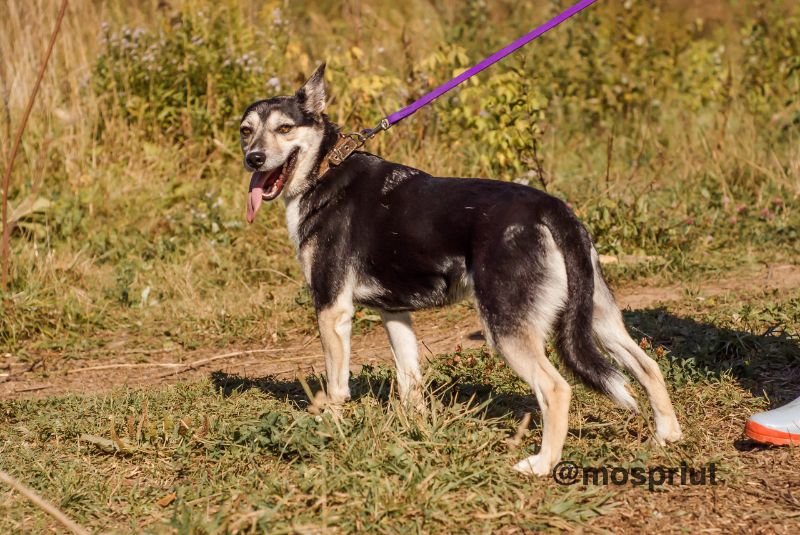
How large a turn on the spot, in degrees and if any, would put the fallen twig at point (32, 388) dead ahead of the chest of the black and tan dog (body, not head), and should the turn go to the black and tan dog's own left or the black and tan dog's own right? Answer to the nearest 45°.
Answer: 0° — it already faces it

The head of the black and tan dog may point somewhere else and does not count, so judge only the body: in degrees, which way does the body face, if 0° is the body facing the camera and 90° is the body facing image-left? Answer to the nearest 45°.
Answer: approximately 135°

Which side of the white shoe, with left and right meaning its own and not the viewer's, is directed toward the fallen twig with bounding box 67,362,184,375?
front

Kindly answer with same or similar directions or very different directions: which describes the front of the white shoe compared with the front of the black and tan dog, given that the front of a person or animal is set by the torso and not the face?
same or similar directions

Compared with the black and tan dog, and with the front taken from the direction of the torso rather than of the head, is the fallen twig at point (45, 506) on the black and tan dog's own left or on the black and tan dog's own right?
on the black and tan dog's own left

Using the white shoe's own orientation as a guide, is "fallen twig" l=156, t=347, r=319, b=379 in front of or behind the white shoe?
in front

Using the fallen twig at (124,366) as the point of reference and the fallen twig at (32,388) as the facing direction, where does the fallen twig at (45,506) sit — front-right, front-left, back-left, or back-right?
front-left

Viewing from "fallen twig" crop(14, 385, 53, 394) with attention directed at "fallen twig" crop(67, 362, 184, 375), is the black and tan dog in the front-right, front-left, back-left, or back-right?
front-right

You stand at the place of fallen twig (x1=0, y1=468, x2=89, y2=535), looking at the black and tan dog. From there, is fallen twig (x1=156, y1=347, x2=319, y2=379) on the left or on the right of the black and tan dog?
left

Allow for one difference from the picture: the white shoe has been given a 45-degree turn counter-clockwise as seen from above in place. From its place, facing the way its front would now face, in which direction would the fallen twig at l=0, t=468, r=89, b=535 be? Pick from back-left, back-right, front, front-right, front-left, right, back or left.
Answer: front

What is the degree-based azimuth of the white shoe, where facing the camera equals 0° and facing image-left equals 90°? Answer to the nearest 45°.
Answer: approximately 90°

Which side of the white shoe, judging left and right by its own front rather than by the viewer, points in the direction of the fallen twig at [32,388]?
front

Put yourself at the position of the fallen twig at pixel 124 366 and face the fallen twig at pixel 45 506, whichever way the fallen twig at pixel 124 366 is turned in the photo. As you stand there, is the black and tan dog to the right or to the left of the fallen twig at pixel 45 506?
left

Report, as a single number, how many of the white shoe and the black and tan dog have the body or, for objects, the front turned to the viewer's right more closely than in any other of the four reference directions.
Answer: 0

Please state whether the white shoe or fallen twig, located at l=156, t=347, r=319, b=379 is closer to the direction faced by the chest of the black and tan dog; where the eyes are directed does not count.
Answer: the fallen twig

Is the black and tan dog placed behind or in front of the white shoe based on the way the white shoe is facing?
in front

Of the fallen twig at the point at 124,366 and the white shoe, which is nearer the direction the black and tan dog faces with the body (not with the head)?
the fallen twig
